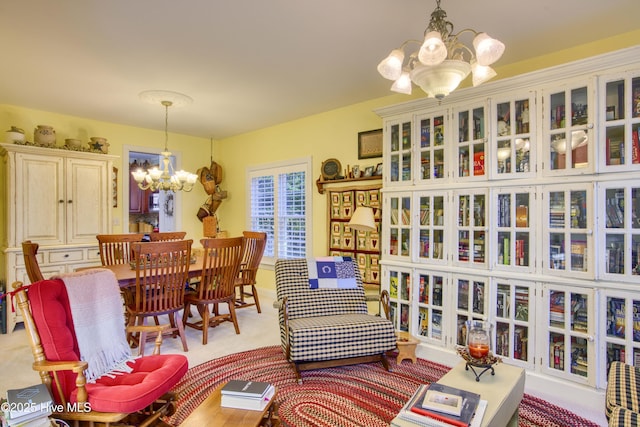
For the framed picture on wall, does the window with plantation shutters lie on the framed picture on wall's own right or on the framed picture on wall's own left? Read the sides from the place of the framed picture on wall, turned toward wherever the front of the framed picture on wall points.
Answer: on the framed picture on wall's own right

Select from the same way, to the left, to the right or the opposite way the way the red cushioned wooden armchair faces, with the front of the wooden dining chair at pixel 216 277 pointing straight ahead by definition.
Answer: the opposite way

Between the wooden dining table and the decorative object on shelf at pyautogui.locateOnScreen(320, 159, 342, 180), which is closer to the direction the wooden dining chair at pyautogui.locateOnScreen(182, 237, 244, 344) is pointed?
the wooden dining table

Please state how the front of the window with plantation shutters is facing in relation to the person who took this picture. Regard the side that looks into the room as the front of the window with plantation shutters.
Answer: facing the viewer and to the left of the viewer

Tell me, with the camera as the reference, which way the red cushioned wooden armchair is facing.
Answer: facing the viewer and to the right of the viewer

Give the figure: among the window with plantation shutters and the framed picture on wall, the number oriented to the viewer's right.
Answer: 0

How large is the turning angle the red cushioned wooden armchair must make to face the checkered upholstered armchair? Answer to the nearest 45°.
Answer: approximately 45° to its left

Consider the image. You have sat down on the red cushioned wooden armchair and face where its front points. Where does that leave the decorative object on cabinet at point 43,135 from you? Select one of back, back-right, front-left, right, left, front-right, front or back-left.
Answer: back-left

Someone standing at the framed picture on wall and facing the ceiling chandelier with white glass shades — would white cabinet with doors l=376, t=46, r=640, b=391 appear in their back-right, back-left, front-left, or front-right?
front-left

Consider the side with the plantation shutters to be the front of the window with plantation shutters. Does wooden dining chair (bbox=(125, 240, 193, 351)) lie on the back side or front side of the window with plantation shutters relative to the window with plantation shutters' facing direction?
on the front side

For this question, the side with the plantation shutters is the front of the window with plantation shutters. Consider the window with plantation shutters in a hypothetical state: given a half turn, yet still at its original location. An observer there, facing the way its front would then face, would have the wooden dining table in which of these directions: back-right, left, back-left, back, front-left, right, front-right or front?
back

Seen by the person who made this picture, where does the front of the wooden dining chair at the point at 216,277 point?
facing away from the viewer and to the left of the viewer

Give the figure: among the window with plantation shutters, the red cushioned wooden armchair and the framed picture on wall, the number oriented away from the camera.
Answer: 0

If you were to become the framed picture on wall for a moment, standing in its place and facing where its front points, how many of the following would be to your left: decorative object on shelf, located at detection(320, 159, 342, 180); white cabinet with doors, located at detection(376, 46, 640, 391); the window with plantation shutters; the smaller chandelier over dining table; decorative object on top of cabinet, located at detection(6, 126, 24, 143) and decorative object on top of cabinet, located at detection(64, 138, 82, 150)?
1

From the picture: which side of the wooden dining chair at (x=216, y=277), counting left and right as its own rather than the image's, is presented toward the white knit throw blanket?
left

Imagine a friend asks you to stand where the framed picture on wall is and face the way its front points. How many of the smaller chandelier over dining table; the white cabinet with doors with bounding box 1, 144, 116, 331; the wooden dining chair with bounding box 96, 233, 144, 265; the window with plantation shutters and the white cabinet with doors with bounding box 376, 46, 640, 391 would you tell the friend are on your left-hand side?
1

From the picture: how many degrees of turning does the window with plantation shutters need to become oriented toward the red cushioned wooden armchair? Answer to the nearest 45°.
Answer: approximately 45° to its left

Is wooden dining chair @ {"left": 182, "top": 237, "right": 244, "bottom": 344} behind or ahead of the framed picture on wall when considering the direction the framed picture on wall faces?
ahead
